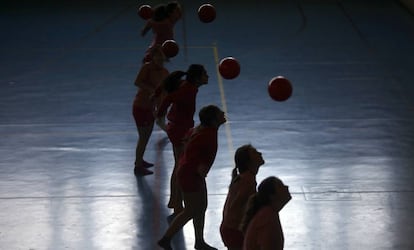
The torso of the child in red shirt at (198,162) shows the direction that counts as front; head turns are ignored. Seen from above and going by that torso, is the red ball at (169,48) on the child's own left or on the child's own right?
on the child's own left

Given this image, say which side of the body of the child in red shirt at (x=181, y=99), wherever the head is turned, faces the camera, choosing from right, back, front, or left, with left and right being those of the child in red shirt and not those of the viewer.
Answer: right

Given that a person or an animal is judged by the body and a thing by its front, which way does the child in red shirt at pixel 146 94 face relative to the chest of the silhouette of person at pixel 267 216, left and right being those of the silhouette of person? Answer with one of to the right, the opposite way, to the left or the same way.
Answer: the same way

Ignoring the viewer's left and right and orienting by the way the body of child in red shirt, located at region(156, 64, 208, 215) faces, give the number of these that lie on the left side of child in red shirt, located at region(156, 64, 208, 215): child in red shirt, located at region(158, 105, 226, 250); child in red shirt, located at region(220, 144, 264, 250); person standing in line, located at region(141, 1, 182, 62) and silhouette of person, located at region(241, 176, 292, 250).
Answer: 1

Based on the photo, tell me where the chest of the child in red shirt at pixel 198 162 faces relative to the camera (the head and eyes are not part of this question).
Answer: to the viewer's right

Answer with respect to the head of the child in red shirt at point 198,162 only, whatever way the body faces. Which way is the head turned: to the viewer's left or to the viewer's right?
to the viewer's right

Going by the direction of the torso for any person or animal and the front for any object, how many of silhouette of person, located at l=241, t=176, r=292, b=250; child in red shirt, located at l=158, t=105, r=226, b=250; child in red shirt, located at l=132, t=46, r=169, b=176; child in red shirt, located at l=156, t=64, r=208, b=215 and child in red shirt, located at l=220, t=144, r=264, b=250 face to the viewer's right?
5

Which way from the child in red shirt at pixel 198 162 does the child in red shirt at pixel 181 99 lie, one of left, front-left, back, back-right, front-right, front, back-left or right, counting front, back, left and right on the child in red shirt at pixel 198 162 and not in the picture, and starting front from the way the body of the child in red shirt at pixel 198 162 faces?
left

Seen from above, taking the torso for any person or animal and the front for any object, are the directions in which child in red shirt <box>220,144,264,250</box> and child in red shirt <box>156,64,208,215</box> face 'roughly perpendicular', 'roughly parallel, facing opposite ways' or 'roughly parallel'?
roughly parallel

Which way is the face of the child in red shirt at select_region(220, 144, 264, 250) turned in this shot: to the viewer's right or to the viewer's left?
to the viewer's right

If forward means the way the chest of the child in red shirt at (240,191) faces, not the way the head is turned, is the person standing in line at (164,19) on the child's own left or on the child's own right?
on the child's own left

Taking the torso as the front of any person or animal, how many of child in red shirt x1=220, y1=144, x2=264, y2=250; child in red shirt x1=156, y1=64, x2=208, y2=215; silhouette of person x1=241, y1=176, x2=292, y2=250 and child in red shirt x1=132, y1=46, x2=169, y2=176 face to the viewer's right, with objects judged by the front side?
4

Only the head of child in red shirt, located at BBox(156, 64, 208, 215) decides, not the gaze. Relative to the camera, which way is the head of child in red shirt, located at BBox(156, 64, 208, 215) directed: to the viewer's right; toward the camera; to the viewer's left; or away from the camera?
to the viewer's right

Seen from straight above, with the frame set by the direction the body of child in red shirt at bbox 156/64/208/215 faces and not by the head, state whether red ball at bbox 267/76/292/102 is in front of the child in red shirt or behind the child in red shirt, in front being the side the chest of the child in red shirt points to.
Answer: in front

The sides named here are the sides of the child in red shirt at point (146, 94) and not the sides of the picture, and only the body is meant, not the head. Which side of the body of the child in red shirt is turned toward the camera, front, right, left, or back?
right

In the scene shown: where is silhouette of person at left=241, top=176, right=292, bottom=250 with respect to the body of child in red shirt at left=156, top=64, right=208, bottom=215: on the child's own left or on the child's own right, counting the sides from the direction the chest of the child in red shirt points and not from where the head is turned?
on the child's own right

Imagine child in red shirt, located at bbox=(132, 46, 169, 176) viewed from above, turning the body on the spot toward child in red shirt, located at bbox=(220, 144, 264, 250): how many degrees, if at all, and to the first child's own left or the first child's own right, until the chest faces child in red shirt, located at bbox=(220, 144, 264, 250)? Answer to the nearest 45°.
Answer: approximately 90° to the first child's own right
